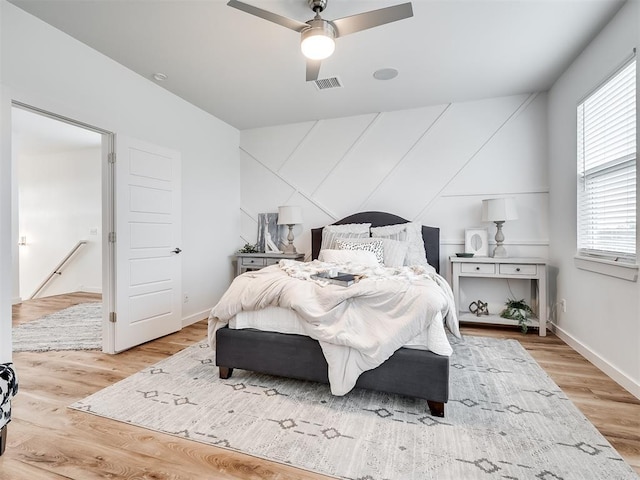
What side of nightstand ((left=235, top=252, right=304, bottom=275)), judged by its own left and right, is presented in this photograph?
front

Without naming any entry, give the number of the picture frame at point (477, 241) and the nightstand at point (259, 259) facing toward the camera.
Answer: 2

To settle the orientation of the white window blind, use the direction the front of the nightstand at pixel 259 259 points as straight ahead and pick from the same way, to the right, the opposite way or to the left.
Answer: to the right

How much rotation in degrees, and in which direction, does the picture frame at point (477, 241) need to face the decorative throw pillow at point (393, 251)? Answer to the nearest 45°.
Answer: approximately 45° to its right

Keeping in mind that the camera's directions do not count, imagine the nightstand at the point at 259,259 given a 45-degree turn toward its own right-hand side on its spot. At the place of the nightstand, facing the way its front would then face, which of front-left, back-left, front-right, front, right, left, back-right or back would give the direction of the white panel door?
front

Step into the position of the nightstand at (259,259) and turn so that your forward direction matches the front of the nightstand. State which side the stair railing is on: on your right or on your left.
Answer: on your right

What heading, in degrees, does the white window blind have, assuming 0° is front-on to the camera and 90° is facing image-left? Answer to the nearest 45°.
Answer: approximately 45°

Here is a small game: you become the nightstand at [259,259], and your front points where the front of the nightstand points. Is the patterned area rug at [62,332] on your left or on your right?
on your right

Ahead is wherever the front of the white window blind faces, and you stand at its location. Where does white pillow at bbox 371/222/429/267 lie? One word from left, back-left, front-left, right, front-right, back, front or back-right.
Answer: front-right

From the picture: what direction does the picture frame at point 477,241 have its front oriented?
toward the camera

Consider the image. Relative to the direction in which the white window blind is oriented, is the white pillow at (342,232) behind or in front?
in front

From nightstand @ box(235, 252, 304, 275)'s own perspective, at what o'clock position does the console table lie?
The console table is roughly at 10 o'clock from the nightstand.

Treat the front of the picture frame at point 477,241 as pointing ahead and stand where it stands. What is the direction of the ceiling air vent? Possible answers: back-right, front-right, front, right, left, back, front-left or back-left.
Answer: front-right

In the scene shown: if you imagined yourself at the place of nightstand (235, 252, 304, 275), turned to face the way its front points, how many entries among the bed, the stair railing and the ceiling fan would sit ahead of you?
2

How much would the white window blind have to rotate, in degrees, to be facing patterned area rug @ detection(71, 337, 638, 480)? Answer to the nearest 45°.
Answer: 0° — it already faces it
